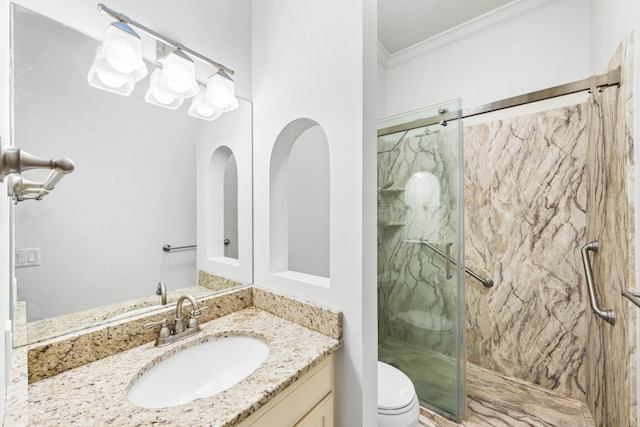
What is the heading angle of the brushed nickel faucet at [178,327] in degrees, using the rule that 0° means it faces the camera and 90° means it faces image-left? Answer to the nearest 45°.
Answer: approximately 315°

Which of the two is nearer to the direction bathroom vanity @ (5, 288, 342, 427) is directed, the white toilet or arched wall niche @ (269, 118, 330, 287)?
the white toilet

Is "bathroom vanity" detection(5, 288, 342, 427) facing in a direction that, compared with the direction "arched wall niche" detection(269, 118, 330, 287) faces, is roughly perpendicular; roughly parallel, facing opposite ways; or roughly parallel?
roughly perpendicular

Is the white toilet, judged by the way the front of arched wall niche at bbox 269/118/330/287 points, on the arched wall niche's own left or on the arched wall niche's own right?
on the arched wall niche's own left

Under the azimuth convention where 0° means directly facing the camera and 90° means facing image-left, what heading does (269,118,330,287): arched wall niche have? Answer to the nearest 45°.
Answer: approximately 45°

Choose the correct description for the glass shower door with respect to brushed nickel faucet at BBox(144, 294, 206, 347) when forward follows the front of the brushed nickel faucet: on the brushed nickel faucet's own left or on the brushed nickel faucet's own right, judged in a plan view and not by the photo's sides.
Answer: on the brushed nickel faucet's own left

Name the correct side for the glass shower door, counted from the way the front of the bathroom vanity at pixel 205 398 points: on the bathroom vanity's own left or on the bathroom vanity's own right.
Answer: on the bathroom vanity's own left

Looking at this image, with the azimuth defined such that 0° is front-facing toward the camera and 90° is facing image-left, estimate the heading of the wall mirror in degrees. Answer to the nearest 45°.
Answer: approximately 315°

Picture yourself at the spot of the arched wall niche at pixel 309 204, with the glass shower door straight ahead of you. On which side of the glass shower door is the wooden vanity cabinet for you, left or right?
right

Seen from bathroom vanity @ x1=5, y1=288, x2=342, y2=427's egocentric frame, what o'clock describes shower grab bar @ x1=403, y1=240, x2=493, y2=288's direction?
The shower grab bar is roughly at 10 o'clock from the bathroom vanity.

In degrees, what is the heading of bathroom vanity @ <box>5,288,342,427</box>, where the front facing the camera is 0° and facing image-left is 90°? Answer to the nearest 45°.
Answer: approximately 315°
